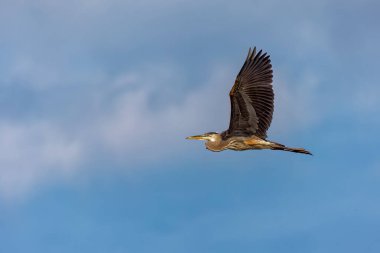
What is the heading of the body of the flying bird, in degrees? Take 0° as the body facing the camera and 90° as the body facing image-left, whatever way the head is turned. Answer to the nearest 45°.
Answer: approximately 90°
